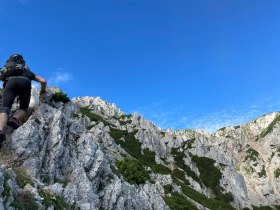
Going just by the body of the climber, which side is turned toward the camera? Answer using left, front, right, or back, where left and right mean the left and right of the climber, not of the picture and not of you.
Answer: back

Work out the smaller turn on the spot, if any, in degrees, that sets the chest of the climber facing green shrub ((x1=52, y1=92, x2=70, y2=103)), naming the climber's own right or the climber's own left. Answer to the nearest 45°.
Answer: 0° — they already face it
